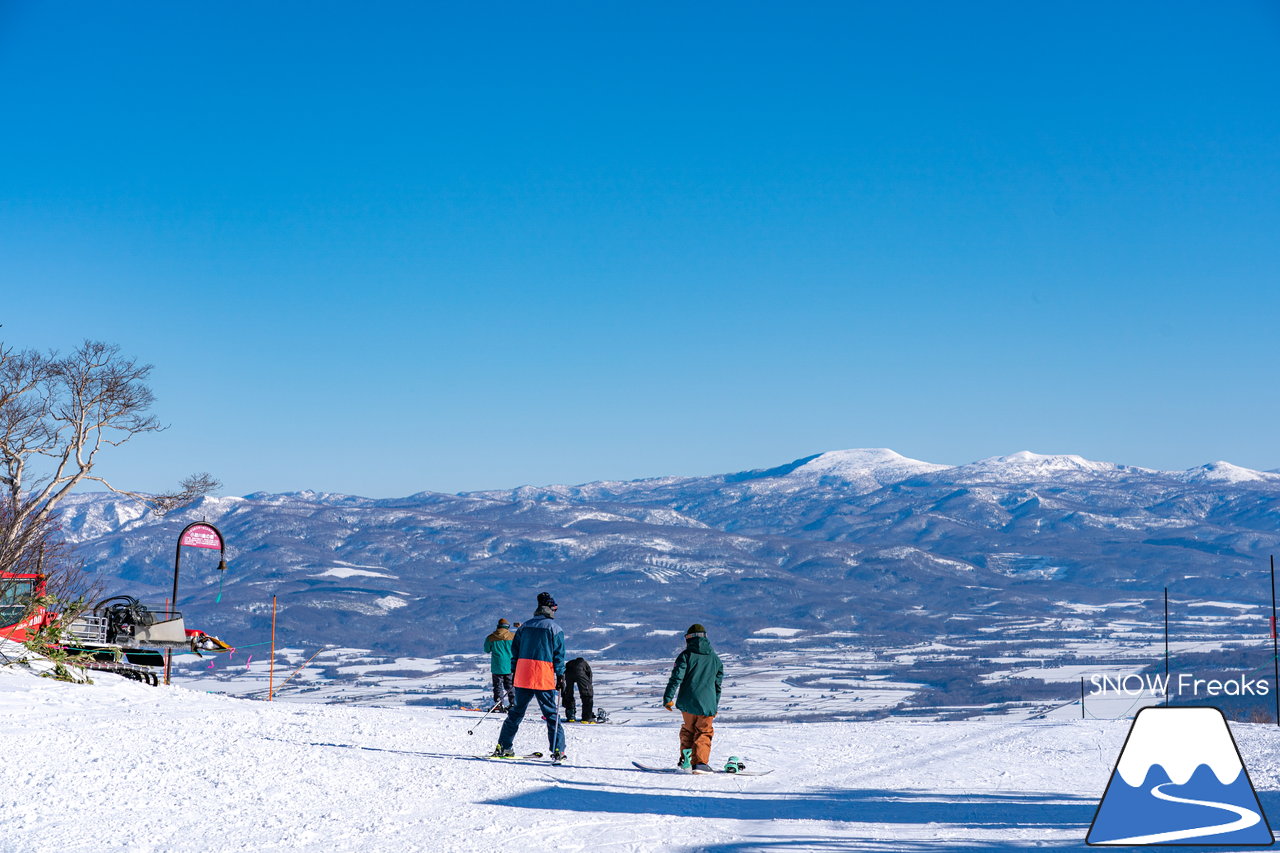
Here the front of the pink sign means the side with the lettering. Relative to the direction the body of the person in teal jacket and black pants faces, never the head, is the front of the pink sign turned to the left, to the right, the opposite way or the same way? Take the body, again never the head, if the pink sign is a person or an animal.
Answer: the opposite way

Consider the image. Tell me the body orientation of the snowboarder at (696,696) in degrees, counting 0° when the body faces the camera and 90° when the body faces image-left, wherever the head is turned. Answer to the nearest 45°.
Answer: approximately 180°

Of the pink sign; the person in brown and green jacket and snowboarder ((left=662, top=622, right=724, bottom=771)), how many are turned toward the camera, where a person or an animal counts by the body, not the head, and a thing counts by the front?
1

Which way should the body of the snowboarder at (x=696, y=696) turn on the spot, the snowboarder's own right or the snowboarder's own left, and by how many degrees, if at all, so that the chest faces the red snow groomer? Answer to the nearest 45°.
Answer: approximately 45° to the snowboarder's own left

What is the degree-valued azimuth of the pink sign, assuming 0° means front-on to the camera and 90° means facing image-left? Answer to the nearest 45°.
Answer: approximately 0°

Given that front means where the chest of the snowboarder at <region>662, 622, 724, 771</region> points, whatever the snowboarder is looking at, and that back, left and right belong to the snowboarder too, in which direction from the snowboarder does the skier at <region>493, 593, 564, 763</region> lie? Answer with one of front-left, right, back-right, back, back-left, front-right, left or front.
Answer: left

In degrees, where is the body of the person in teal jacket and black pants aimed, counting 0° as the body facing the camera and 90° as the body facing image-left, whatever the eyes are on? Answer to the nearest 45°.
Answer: approximately 180°
